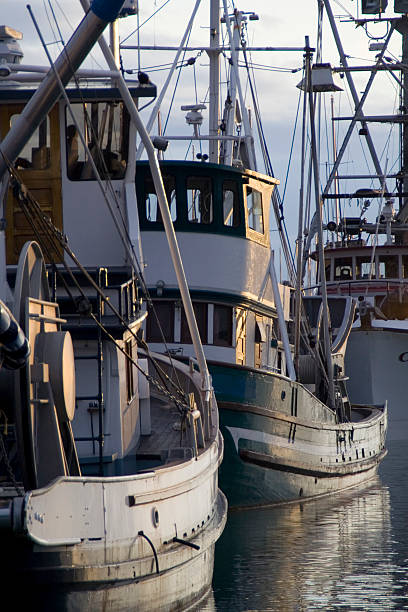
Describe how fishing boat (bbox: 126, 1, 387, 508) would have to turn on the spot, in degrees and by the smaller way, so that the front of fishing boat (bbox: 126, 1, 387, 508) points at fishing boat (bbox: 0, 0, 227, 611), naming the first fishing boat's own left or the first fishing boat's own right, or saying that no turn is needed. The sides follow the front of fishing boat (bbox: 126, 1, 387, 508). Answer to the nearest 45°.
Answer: approximately 45° to the first fishing boat's own left

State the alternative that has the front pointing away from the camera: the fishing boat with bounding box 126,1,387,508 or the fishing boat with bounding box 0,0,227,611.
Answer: the fishing boat with bounding box 0,0,227,611

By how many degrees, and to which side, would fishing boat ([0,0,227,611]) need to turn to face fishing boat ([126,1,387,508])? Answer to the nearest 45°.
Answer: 0° — it already faces it

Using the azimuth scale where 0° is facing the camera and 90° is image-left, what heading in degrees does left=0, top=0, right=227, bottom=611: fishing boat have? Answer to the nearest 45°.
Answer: approximately 180°
